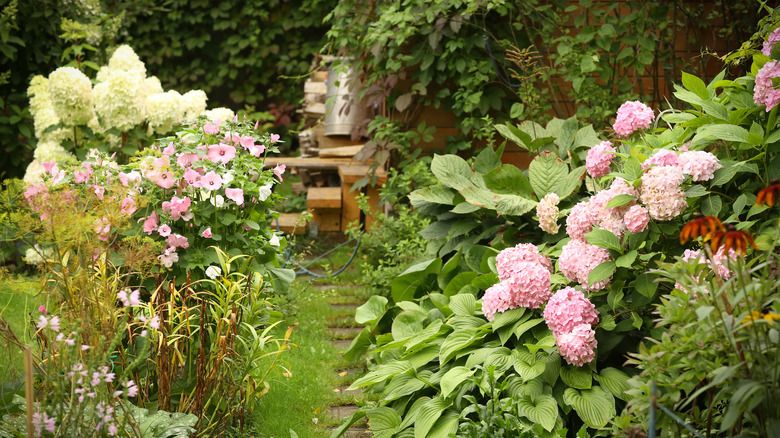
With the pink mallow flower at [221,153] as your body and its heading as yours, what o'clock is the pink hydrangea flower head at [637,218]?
The pink hydrangea flower head is roughly at 10 o'clock from the pink mallow flower.

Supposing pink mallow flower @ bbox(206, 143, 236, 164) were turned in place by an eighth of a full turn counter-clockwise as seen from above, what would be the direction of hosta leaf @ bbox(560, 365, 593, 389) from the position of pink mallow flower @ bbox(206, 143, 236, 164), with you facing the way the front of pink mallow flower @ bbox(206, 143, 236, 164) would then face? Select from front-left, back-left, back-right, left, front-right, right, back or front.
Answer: front

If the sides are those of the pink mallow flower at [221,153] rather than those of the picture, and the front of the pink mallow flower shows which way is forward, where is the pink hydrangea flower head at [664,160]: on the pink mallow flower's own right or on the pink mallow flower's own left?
on the pink mallow flower's own left

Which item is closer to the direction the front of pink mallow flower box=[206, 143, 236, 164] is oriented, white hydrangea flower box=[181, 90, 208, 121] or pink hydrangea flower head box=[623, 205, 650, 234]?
the pink hydrangea flower head

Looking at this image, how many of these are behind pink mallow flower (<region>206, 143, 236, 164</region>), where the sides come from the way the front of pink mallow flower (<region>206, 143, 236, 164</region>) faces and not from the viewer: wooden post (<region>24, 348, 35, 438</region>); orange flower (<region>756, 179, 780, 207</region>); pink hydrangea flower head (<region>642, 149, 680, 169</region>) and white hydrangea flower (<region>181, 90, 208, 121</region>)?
1

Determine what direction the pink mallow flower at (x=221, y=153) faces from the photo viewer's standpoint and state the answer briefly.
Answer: facing the viewer

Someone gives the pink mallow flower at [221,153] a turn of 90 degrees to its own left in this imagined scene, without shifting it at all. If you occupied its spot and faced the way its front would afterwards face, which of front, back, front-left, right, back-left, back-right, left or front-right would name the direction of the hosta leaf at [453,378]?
front-right

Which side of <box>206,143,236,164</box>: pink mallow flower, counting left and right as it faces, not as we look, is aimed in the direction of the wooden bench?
back

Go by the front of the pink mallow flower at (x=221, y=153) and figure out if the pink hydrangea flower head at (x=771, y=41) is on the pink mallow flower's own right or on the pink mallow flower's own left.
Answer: on the pink mallow flower's own left
